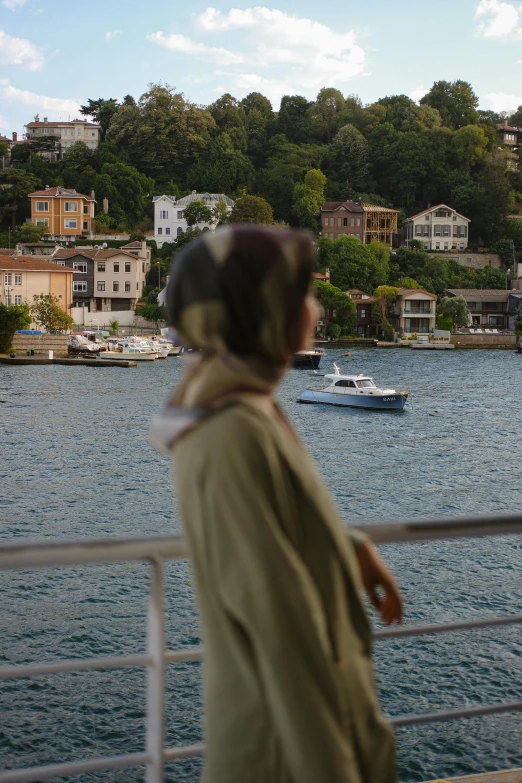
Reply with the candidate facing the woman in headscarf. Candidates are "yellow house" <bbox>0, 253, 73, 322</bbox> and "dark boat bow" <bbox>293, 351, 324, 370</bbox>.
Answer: the yellow house

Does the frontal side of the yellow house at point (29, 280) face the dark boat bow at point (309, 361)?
no

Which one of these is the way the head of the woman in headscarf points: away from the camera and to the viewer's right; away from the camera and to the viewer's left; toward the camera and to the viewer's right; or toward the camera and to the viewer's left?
away from the camera and to the viewer's right

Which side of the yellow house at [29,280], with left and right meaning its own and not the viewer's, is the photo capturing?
front

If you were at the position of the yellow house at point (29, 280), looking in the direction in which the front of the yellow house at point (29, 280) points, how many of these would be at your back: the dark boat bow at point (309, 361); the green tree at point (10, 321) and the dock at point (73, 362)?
0

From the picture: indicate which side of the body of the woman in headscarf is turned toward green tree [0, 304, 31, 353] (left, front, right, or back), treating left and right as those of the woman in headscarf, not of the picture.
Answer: left

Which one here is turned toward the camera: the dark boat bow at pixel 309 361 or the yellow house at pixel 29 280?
the yellow house

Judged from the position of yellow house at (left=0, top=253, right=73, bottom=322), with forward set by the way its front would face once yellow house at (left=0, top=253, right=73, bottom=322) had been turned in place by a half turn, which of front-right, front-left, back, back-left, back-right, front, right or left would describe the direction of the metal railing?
back
